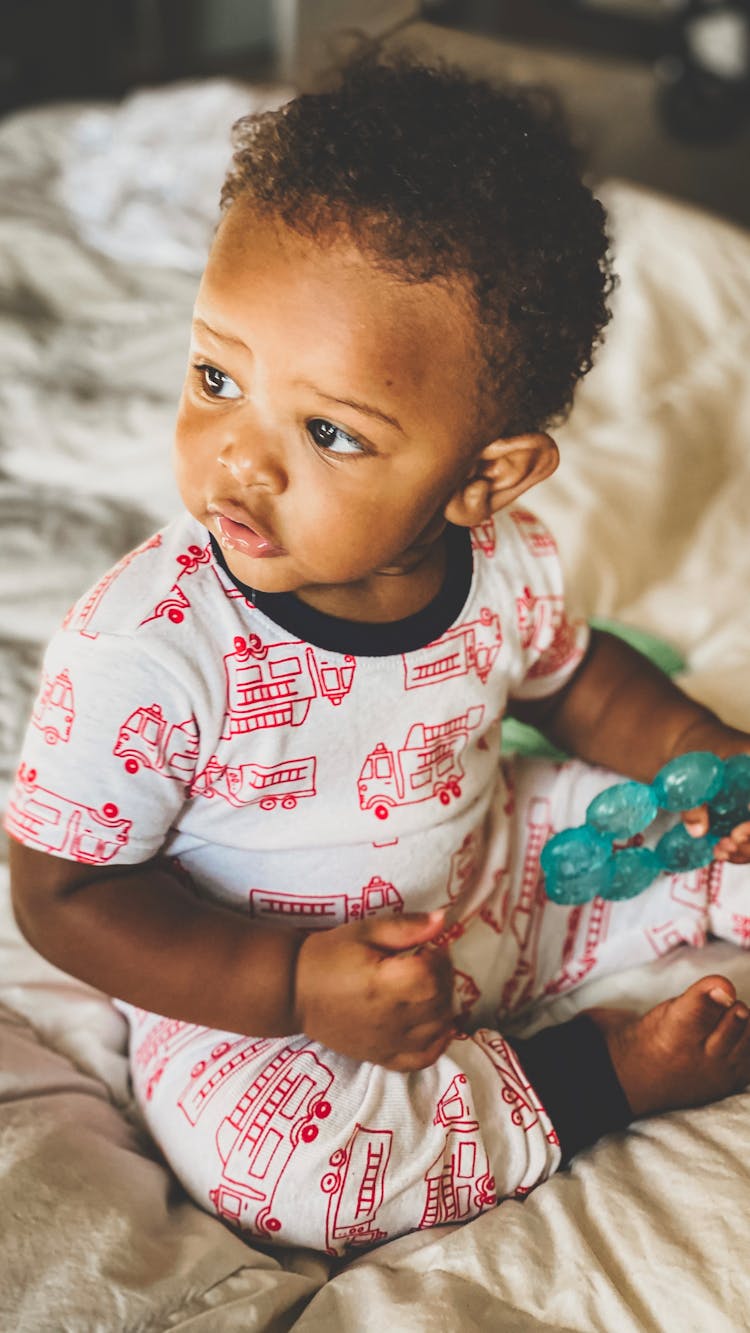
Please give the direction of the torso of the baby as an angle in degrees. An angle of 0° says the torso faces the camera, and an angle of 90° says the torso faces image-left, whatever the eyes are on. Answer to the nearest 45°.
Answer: approximately 315°
